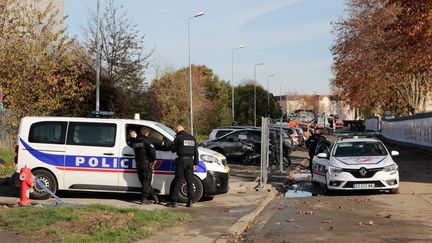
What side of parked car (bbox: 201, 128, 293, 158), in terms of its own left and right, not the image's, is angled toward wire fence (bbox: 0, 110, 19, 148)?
front

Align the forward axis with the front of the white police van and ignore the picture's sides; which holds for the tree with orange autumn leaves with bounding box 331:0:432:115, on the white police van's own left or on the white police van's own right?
on the white police van's own left

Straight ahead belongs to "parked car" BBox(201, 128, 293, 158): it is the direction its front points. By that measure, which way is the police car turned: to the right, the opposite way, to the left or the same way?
to the left

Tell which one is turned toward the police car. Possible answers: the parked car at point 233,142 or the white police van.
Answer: the white police van

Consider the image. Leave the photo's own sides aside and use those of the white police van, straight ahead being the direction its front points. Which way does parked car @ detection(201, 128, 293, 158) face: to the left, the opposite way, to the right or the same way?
the opposite way

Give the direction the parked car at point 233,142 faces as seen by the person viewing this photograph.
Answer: facing to the left of the viewer

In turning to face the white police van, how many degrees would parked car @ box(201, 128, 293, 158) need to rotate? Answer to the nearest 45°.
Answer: approximately 90° to its left

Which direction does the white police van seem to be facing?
to the viewer's right

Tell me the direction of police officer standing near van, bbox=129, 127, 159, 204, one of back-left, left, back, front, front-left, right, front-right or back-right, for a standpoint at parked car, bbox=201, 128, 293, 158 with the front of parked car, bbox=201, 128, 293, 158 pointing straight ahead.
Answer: left

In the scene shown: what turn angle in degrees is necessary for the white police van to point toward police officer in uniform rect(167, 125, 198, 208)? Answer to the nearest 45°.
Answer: approximately 45° to its right

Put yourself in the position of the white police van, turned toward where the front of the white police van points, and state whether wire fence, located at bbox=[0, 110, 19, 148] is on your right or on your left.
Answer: on your left

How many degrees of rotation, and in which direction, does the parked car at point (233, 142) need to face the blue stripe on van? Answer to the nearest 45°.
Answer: approximately 90° to its left

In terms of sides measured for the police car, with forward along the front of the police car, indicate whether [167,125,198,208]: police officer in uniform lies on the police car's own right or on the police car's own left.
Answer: on the police car's own right

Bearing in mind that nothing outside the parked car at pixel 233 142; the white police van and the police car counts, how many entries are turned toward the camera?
1

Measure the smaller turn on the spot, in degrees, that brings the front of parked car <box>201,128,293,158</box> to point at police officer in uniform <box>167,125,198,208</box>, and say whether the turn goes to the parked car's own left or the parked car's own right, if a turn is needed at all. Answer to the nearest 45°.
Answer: approximately 90° to the parked car's own left
